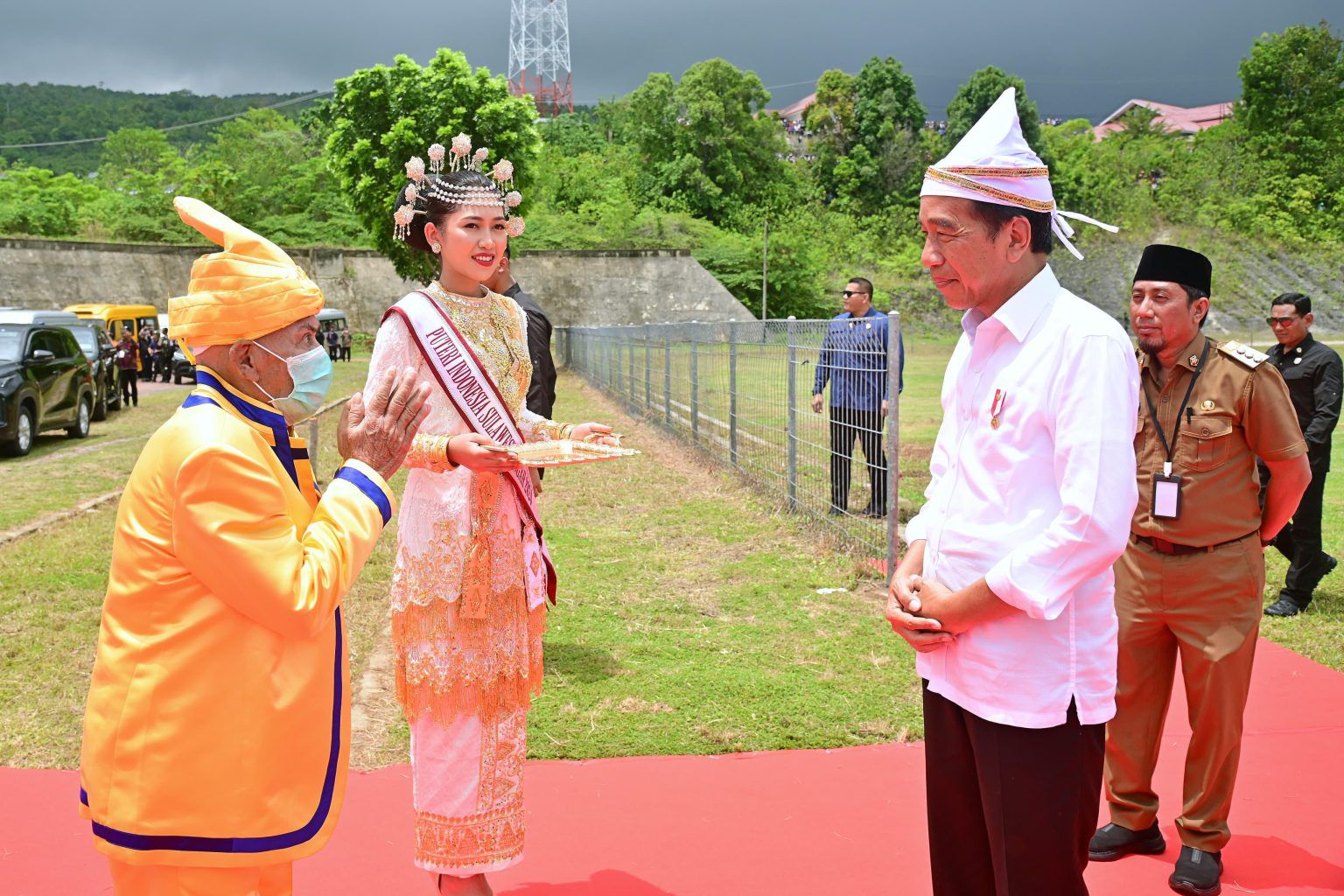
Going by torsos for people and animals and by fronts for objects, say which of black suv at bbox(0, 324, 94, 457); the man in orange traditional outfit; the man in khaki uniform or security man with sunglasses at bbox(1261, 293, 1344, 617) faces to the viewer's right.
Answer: the man in orange traditional outfit

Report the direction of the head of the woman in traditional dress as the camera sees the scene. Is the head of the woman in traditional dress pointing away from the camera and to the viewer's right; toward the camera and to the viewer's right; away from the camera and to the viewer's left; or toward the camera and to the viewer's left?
toward the camera and to the viewer's right

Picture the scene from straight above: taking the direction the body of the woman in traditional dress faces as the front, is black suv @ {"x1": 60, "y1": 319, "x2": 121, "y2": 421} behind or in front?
behind

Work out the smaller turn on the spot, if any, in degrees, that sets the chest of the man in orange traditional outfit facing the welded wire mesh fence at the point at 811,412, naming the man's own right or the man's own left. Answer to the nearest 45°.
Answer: approximately 45° to the man's own left

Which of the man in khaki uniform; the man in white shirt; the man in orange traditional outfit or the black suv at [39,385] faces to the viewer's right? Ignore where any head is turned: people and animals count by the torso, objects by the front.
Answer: the man in orange traditional outfit

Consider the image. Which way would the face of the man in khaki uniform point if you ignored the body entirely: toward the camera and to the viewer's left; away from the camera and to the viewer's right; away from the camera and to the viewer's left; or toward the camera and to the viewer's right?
toward the camera and to the viewer's left

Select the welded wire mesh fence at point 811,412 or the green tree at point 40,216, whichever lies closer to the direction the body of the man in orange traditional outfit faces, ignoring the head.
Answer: the welded wire mesh fence

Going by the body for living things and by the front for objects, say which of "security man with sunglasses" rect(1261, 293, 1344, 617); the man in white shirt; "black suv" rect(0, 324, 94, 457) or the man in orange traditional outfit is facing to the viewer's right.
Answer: the man in orange traditional outfit

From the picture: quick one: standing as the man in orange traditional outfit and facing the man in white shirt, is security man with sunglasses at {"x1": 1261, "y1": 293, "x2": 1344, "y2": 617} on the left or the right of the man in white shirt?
left

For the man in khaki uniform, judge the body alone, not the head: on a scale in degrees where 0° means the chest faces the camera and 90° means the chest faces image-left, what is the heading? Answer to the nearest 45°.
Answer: approximately 45°

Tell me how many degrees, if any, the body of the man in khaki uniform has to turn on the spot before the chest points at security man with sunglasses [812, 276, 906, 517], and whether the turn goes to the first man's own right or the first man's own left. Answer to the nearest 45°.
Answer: approximately 90° to the first man's own right

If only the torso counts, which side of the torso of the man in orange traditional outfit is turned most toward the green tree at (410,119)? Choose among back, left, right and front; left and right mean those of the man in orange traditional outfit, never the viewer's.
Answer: left

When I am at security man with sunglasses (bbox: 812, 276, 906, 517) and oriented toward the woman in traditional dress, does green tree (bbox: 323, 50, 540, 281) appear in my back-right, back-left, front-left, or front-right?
back-right

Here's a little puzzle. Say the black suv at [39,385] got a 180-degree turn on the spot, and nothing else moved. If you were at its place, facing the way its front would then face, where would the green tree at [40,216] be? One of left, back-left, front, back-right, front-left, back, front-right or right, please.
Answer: front-left

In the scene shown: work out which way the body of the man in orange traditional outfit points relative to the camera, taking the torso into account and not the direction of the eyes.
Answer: to the viewer's right

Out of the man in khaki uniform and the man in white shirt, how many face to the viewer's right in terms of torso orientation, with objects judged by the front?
0
